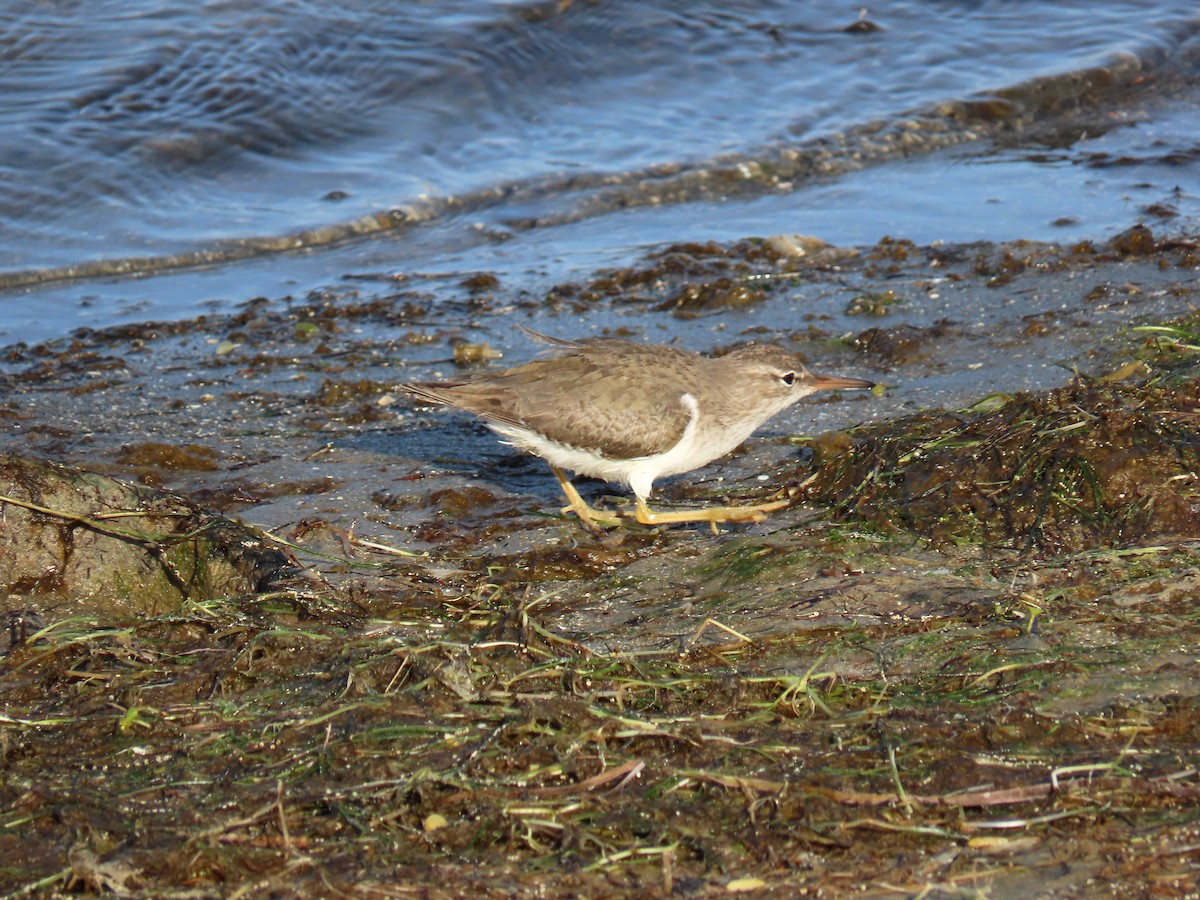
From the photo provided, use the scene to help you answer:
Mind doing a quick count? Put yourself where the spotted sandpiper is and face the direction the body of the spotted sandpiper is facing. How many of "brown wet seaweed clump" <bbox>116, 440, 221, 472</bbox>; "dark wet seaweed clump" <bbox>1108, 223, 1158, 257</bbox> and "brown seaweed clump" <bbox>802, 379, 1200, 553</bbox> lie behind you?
1

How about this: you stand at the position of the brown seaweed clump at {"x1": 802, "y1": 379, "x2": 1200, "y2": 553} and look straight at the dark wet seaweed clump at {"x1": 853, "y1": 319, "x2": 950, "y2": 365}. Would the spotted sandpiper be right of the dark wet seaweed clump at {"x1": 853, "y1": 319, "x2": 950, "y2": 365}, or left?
left

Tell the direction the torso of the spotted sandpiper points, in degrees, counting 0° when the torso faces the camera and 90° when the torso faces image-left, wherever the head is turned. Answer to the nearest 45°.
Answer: approximately 270°

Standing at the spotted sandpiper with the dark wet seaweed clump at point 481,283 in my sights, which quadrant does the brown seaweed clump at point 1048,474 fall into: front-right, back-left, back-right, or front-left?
back-right

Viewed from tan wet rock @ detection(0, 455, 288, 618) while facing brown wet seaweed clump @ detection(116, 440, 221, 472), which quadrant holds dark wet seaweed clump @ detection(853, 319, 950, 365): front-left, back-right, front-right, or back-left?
front-right

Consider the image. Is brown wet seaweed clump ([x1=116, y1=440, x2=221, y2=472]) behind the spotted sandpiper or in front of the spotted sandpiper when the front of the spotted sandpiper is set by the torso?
behind

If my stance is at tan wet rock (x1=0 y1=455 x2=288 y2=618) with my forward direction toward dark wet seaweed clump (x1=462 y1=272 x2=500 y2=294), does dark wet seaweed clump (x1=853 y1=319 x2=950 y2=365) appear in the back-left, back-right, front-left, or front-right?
front-right

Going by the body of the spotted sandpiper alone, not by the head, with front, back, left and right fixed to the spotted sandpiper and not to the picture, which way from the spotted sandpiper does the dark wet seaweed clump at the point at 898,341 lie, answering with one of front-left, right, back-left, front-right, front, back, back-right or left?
front-left

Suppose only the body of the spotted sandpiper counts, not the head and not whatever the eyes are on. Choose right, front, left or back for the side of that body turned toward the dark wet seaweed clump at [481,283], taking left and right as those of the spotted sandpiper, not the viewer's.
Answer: left

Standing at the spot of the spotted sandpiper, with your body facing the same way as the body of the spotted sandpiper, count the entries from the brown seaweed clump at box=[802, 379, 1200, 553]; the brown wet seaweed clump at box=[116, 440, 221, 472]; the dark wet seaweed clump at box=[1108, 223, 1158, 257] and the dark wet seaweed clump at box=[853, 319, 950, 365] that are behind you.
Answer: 1

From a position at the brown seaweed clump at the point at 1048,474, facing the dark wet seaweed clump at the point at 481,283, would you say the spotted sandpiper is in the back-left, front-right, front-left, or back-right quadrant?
front-left

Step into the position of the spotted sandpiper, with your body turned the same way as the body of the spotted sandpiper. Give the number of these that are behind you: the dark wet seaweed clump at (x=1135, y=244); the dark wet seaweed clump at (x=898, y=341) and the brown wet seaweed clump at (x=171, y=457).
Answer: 1
